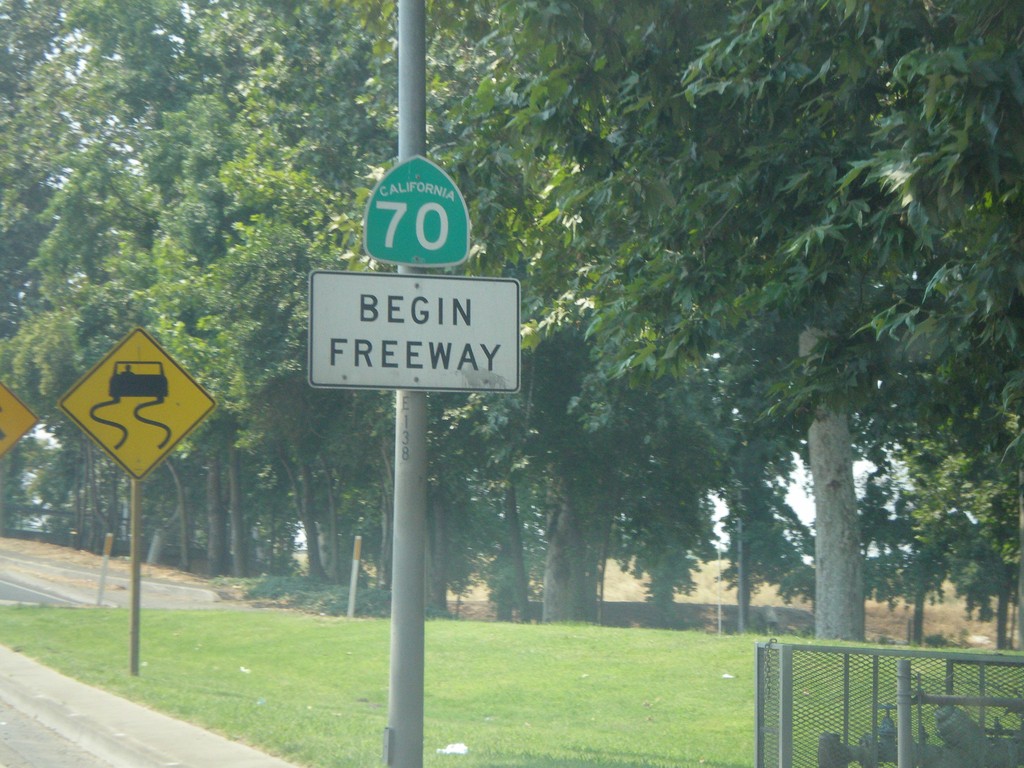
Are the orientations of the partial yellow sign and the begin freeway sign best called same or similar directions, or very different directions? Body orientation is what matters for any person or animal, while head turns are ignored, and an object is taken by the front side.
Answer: same or similar directions

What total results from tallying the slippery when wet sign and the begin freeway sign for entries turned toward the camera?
2

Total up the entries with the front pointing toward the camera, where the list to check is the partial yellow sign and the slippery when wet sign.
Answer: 2

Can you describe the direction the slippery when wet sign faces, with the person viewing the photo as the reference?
facing the viewer

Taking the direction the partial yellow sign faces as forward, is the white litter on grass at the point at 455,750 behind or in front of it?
in front

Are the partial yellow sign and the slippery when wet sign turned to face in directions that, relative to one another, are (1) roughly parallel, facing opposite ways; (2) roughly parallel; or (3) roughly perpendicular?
roughly parallel

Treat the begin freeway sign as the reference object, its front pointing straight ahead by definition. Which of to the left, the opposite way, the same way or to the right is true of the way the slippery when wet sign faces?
the same way

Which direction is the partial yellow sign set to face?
toward the camera

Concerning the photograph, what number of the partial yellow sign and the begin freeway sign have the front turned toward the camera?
2
